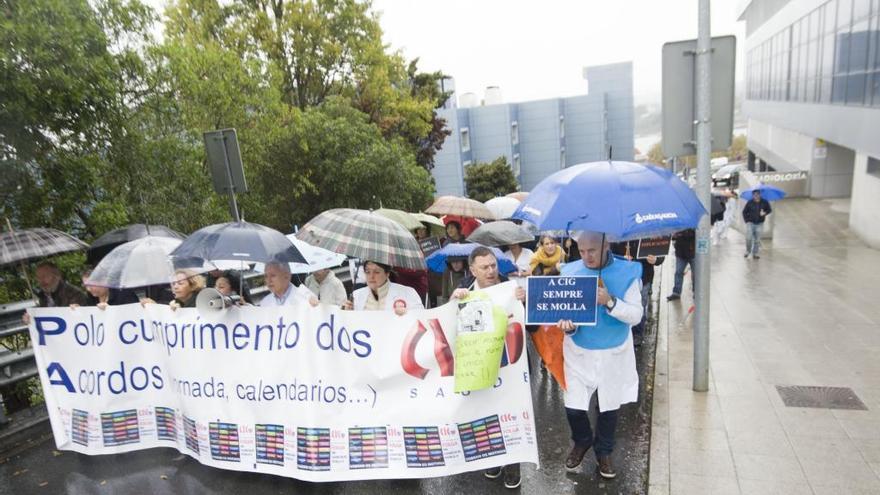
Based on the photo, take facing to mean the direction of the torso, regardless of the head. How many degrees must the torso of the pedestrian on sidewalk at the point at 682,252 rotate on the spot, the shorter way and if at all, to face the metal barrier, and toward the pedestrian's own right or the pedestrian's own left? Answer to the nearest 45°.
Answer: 0° — they already face it

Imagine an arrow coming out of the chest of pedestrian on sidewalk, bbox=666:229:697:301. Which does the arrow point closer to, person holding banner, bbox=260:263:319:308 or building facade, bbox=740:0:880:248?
the person holding banner

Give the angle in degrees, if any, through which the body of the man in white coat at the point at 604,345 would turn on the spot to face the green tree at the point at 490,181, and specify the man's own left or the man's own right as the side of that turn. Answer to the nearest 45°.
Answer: approximately 135° to the man's own right

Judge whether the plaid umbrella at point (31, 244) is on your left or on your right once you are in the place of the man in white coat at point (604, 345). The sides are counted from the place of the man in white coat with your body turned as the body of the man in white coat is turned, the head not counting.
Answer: on your right

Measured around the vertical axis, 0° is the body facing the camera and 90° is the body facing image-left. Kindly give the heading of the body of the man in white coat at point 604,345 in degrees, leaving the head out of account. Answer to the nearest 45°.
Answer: approximately 45°

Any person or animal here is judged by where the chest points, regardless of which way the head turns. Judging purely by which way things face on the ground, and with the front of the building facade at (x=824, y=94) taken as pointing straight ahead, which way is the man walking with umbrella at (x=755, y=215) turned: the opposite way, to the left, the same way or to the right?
to the left

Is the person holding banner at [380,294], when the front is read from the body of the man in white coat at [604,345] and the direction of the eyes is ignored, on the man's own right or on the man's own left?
on the man's own right

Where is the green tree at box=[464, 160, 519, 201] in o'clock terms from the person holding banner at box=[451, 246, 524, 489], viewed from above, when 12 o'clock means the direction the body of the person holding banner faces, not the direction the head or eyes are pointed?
The green tree is roughly at 6 o'clock from the person holding banner.

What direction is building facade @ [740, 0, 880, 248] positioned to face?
to the viewer's left
